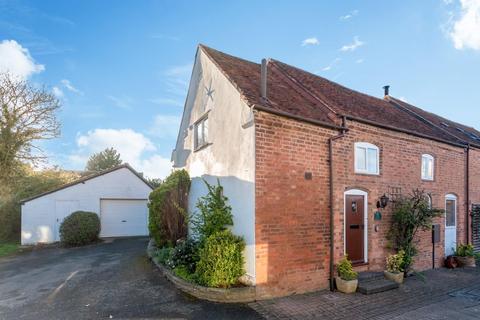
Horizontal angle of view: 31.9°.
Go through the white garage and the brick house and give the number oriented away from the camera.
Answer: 0

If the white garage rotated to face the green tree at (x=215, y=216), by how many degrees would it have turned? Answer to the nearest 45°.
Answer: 0° — it already faces it

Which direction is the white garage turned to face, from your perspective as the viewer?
facing the viewer

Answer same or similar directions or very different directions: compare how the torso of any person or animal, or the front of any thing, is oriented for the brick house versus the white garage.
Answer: same or similar directions

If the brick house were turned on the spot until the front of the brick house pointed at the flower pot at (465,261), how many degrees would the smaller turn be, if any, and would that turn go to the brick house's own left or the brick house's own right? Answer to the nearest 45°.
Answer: approximately 90° to the brick house's own left

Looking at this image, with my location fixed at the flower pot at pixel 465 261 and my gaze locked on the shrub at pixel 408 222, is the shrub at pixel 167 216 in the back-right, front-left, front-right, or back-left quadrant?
front-right

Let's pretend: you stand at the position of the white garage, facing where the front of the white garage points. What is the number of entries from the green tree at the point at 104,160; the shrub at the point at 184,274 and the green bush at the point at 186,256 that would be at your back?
1

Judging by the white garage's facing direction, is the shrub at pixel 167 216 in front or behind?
in front
